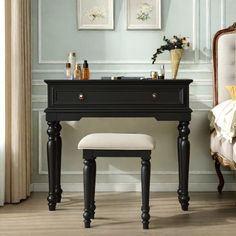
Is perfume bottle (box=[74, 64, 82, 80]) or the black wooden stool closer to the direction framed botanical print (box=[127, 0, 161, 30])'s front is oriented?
the black wooden stool

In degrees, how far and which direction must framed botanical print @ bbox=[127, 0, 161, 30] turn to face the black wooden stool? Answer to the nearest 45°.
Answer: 0° — it already faces it

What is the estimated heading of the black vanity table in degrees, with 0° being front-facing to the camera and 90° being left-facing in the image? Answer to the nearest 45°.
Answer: approximately 0°

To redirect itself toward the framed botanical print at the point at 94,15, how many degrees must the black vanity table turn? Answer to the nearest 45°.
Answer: approximately 180°

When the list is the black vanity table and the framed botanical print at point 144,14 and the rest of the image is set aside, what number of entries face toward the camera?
2

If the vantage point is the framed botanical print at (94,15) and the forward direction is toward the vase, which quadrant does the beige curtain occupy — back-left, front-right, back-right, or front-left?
back-right

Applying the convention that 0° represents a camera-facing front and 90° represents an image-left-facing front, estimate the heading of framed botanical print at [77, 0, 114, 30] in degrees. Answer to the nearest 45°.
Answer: approximately 0°

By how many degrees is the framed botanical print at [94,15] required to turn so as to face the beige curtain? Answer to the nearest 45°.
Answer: approximately 45° to its right
